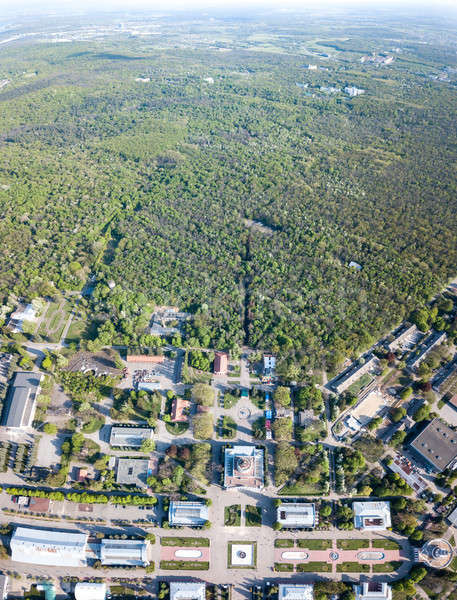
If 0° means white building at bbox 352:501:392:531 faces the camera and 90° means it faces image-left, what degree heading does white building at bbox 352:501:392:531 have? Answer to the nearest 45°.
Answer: approximately 0°
